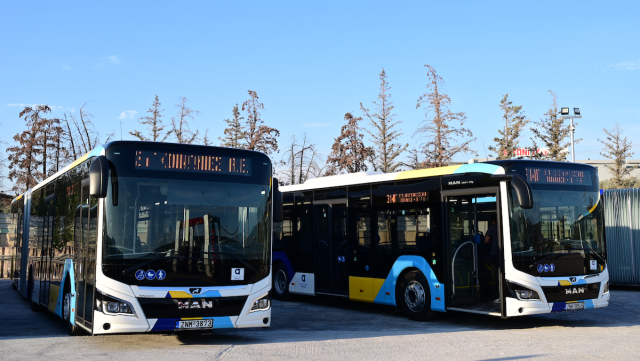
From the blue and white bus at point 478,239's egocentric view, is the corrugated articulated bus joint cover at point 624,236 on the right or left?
on its left

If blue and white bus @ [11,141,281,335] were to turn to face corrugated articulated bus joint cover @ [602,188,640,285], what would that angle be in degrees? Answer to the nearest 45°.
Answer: approximately 135° to its left

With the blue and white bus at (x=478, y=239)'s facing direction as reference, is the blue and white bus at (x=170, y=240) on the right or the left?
on its right

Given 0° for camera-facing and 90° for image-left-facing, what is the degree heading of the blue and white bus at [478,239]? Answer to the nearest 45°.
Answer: approximately 315°

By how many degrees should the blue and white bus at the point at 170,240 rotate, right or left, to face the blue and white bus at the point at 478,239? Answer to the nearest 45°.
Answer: approximately 90° to its left

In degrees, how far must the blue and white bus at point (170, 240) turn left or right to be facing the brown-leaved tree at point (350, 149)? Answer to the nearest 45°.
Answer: approximately 135° to its left

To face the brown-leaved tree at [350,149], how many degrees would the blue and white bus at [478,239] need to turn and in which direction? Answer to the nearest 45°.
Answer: approximately 135° to its left
